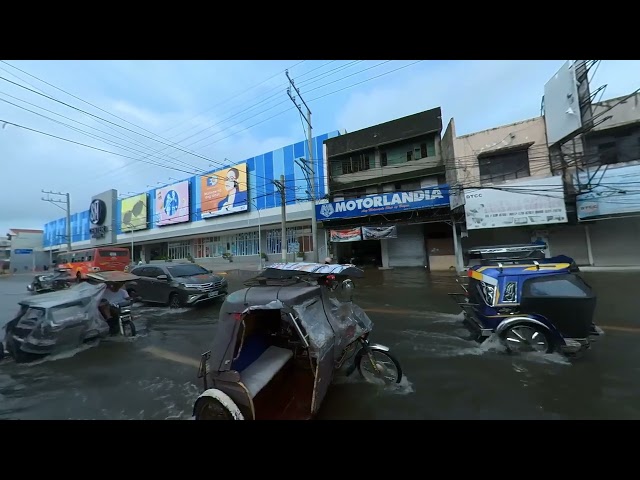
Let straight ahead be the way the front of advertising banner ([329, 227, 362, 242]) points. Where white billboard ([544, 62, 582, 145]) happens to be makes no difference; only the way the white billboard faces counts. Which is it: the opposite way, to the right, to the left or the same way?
to the right

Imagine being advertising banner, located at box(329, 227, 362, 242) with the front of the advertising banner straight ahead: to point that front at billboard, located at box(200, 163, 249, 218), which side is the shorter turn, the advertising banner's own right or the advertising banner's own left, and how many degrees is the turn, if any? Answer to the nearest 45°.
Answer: approximately 135° to the advertising banner's own right

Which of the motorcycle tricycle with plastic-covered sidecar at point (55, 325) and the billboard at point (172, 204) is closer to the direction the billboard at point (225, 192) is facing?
the motorcycle tricycle with plastic-covered sidecar

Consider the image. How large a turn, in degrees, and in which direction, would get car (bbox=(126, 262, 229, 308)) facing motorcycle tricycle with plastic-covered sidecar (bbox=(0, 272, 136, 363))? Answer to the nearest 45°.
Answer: approximately 90° to its right

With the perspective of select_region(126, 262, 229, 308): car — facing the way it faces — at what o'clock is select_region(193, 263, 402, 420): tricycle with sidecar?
The tricycle with sidecar is roughly at 1 o'clock from the car.

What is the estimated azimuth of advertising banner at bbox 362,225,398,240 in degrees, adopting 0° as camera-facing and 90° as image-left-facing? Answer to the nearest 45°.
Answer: approximately 0°

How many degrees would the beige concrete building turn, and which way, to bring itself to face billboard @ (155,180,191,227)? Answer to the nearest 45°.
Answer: approximately 90° to its right

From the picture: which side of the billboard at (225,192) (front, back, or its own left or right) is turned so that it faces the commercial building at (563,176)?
left

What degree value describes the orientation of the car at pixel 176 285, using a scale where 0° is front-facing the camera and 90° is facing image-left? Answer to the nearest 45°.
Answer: approximately 315°
